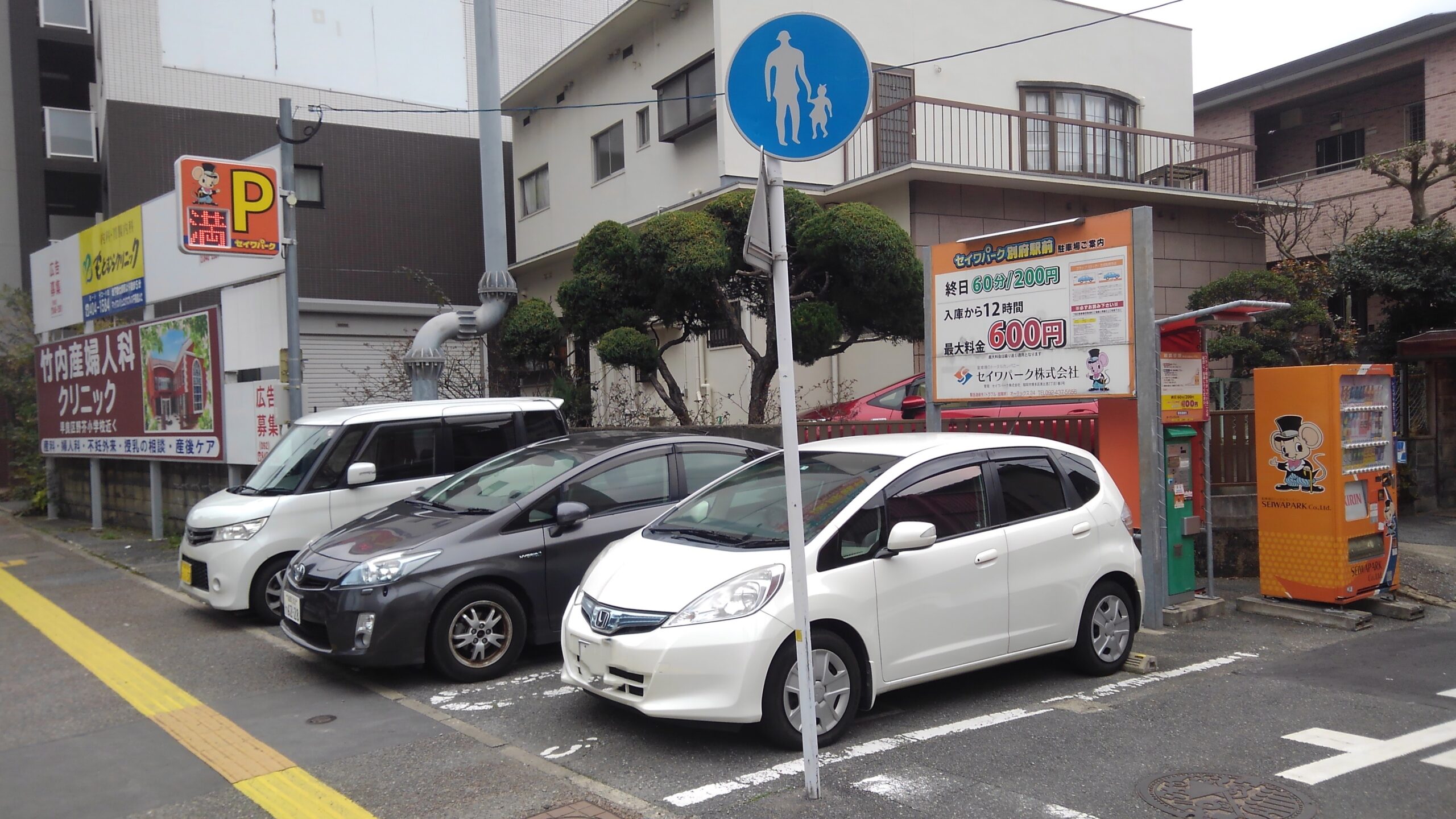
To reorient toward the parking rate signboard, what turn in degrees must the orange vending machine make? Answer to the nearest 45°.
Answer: approximately 90° to its right

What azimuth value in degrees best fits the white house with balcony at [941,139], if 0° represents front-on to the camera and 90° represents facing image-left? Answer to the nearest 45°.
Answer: approximately 315°

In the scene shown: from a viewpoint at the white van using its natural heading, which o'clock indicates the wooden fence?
The wooden fence is roughly at 8 o'clock from the white van.

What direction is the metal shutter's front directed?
toward the camera

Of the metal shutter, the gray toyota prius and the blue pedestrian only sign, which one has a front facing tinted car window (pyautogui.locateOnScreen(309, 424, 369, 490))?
the metal shutter

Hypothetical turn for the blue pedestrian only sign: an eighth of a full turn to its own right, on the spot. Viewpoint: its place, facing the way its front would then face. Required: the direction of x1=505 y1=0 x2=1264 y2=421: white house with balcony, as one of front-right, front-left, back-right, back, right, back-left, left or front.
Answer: back-right

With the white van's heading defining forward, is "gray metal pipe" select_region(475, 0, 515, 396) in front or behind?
behind

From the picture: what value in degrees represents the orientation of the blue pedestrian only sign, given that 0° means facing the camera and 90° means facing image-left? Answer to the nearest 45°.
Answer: approximately 0°

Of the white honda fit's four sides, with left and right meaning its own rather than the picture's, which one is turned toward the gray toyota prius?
right

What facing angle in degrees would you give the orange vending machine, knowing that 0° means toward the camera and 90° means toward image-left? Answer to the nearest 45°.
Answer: approximately 315°

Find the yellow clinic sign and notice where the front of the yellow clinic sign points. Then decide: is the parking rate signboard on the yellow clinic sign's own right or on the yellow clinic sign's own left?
on the yellow clinic sign's own left

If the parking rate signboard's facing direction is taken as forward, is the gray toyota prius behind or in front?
in front

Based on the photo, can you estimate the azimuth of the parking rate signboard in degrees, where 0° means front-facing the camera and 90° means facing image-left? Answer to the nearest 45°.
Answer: approximately 45°

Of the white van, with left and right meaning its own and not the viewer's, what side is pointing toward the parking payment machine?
left

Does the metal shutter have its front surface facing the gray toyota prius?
yes

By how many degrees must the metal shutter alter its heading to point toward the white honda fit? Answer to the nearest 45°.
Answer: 0° — it already faces it

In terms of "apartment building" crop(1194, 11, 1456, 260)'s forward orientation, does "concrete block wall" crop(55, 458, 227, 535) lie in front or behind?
in front

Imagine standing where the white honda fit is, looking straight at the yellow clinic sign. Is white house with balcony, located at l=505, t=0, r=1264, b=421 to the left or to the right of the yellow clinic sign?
right

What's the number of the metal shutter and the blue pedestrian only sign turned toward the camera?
2
